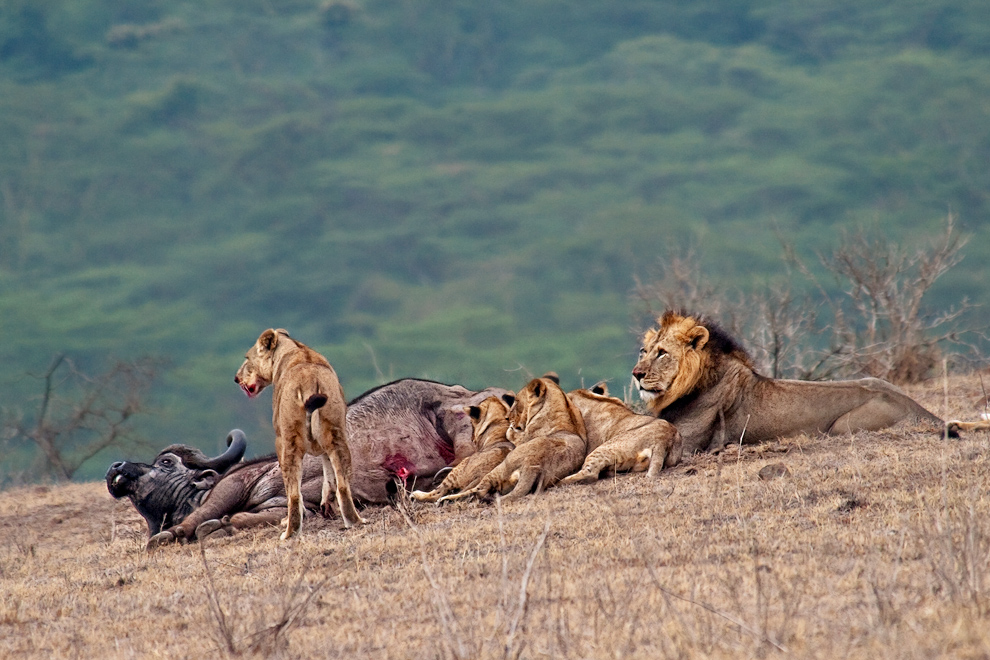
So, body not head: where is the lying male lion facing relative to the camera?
to the viewer's left

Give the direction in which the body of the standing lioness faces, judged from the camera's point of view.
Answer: away from the camera

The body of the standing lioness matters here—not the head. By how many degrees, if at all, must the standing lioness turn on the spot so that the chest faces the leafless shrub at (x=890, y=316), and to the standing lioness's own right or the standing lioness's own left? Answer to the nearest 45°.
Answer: approximately 45° to the standing lioness's own right

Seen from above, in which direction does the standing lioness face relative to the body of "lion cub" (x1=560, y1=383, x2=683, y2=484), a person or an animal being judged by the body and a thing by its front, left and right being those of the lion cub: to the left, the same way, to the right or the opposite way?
to the right

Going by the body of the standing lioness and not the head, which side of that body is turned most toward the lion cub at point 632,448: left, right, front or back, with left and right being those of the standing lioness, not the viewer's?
right

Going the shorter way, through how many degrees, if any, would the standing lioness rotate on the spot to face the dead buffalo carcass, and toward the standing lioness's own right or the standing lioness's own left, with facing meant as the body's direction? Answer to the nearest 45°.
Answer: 0° — it already faces it

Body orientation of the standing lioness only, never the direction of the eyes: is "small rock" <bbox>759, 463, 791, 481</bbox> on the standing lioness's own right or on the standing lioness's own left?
on the standing lioness's own right

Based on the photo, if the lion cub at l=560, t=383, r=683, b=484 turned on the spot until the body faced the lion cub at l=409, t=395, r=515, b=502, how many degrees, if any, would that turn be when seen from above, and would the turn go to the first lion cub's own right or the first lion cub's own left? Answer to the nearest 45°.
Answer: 0° — it already faces it

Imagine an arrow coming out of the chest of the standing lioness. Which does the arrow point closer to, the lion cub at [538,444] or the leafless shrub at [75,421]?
the leafless shrub

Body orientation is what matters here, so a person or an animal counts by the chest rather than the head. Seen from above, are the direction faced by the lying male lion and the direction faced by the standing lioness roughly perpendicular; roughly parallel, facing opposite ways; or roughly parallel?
roughly perpendicular

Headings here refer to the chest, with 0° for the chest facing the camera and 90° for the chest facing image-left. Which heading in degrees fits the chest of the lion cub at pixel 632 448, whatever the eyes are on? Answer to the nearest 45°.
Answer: approximately 90°
